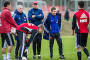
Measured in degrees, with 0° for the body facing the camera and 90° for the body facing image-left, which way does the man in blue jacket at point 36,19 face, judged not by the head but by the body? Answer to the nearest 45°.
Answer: approximately 0°

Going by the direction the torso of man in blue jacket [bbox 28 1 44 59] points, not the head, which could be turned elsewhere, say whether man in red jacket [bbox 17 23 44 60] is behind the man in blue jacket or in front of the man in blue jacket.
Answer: in front
